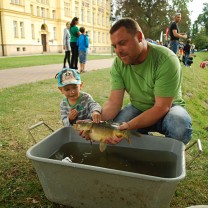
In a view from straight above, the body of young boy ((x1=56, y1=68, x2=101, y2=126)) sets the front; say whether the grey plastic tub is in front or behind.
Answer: in front

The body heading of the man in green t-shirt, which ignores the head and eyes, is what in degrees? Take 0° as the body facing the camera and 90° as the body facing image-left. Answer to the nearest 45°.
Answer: approximately 45°

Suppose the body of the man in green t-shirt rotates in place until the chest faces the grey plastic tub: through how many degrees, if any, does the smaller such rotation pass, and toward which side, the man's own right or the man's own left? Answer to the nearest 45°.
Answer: approximately 45° to the man's own left

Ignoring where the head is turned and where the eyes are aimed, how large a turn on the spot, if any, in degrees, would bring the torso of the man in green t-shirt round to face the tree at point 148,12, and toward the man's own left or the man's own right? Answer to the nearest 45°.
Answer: approximately 135° to the man's own right

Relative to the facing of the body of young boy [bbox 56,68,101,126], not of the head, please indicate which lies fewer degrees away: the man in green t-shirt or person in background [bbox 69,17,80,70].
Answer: the man in green t-shirt

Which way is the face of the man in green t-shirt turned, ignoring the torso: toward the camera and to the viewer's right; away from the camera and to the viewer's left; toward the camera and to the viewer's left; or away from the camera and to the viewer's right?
toward the camera and to the viewer's left

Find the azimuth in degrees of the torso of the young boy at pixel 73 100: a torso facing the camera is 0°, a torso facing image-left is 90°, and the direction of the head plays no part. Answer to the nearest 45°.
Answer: approximately 0°
